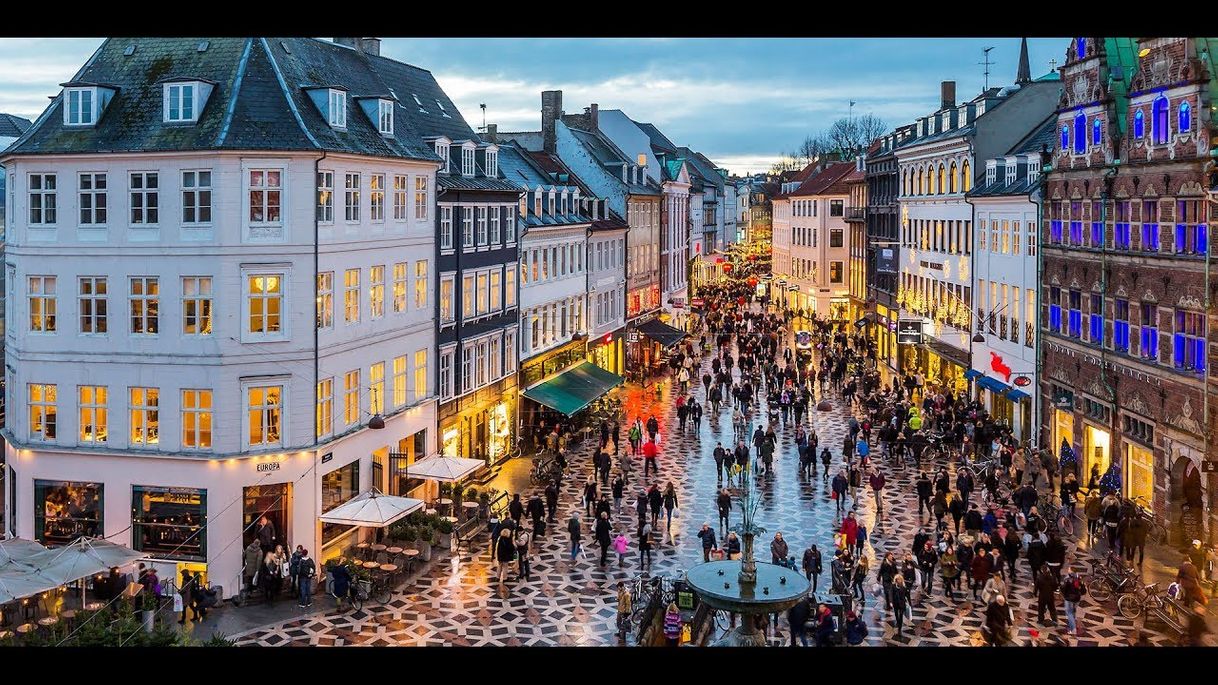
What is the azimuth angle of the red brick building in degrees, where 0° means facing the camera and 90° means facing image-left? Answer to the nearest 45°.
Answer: approximately 45°

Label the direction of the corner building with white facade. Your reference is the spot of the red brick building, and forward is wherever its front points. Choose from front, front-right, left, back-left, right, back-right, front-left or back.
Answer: front

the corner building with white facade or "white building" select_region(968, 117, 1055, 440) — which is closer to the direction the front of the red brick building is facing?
the corner building with white facade

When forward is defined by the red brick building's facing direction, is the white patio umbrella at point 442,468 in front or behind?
in front

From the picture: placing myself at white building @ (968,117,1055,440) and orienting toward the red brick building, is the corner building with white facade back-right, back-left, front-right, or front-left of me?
front-right

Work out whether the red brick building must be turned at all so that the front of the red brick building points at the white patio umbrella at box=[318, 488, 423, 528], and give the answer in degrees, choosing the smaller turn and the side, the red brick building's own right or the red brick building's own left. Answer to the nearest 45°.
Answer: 0° — it already faces it
